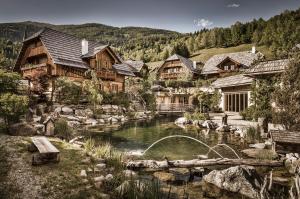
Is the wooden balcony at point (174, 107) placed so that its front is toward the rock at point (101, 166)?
yes

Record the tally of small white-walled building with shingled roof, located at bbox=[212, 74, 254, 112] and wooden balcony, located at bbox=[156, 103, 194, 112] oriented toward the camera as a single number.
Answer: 2

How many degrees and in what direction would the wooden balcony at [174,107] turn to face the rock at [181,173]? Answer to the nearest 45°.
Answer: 0° — it already faces it

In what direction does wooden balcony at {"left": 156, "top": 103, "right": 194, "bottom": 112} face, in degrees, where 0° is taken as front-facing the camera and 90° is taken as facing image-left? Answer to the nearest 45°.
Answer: approximately 0°

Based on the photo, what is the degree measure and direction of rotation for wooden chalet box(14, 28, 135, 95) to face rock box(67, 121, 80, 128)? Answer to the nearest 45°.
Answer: approximately 45° to its left

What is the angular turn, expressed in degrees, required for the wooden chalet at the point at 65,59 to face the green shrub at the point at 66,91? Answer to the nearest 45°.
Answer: approximately 45° to its left

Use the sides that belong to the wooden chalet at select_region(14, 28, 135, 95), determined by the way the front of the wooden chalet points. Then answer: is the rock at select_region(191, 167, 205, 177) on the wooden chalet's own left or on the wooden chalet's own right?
on the wooden chalet's own left

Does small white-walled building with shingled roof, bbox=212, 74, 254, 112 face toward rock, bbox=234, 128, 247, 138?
yes

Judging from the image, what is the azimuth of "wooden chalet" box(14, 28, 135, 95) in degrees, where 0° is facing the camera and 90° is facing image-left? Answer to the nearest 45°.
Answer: approximately 45°

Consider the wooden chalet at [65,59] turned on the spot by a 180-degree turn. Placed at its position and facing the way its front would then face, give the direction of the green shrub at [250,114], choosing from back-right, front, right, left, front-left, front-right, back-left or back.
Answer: right
